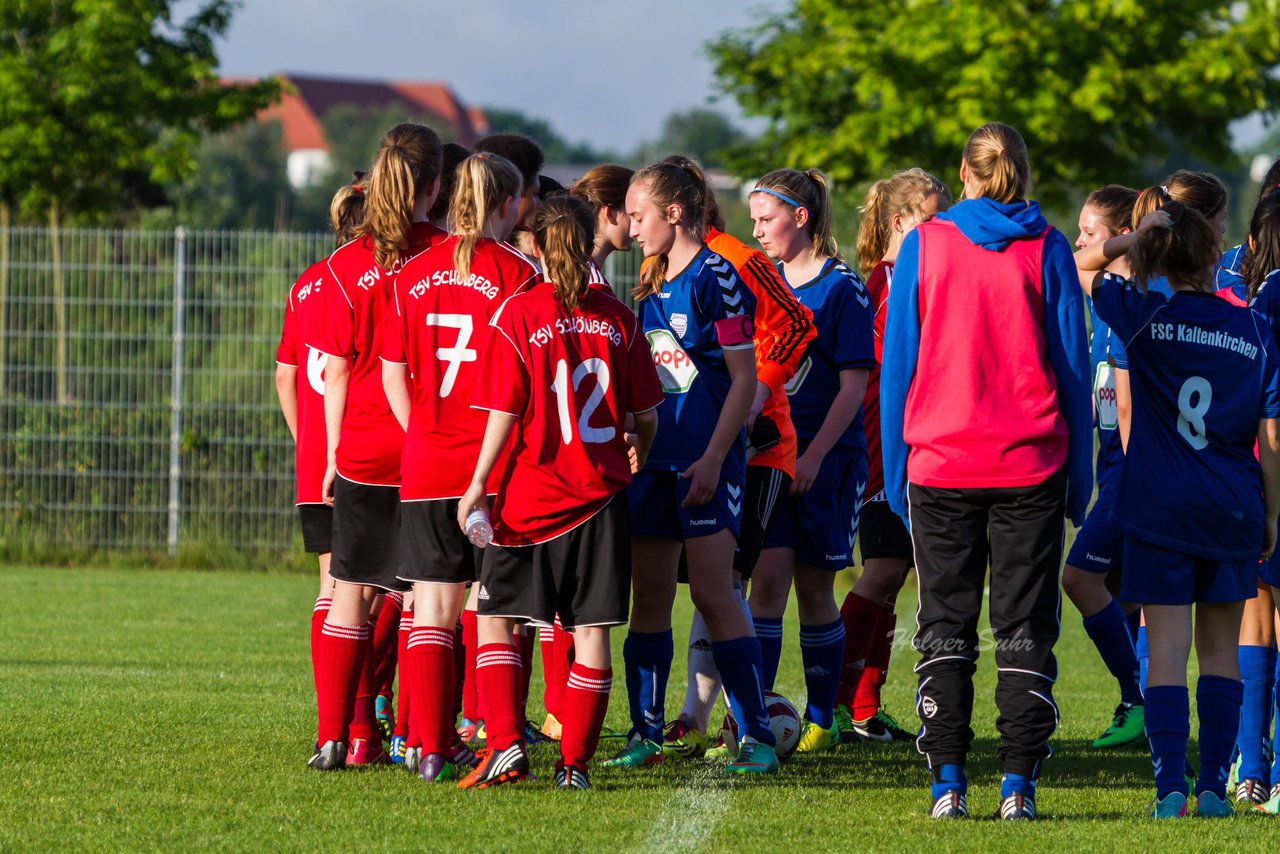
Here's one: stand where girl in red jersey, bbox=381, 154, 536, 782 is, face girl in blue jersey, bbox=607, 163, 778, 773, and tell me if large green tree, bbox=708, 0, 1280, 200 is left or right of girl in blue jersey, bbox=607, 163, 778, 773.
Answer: left

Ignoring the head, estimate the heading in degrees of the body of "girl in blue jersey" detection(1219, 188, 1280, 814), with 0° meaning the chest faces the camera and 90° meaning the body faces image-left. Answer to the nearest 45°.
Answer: approximately 135°

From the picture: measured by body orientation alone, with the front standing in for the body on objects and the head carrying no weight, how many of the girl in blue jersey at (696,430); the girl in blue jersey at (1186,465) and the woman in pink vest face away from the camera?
2

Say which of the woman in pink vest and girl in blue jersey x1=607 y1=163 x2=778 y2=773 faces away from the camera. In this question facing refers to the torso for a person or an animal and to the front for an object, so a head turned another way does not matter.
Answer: the woman in pink vest

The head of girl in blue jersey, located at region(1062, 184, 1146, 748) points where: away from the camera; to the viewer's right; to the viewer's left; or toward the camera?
to the viewer's left

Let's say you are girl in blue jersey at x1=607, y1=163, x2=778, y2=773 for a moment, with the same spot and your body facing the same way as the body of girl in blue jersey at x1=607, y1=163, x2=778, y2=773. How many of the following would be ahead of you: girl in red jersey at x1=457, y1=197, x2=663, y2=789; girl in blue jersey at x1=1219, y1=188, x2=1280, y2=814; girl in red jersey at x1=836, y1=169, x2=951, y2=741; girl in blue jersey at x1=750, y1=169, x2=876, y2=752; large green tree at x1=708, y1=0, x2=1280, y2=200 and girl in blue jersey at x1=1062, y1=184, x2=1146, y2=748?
1

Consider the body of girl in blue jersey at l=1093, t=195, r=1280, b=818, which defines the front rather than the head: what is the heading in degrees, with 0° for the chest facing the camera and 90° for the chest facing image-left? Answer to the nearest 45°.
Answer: approximately 180°

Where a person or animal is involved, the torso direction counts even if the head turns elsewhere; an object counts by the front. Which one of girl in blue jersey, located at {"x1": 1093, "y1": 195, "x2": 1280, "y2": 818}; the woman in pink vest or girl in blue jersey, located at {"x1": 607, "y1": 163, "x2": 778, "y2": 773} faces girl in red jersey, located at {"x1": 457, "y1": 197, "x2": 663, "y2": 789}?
girl in blue jersey, located at {"x1": 607, "y1": 163, "x2": 778, "y2": 773}

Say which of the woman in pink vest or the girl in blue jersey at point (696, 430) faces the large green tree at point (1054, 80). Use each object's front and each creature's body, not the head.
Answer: the woman in pink vest

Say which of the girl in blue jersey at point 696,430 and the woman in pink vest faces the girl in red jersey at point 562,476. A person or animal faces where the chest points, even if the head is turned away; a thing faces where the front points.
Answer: the girl in blue jersey

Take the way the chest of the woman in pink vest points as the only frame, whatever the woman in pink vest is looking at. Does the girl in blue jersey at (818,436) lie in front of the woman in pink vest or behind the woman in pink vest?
in front

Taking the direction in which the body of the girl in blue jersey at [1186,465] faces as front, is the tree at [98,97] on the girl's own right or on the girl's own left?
on the girl's own left

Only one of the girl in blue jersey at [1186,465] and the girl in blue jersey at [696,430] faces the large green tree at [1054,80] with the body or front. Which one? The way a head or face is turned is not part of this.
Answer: the girl in blue jersey at [1186,465]

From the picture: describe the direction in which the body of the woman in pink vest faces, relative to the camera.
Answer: away from the camera

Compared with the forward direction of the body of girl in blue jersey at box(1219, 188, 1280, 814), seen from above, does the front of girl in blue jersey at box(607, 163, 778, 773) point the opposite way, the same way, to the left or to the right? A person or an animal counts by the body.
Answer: to the left
